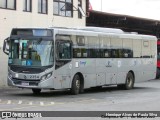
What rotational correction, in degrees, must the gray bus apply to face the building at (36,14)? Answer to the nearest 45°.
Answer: approximately 135° to its right

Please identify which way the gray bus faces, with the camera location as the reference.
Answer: facing the viewer and to the left of the viewer
